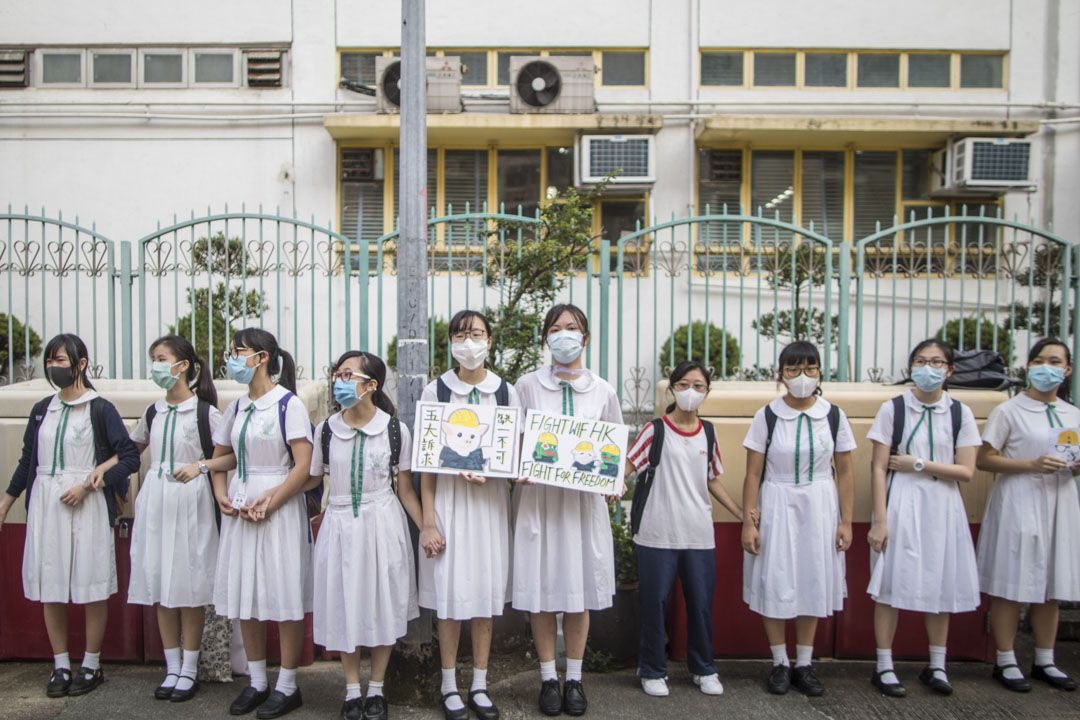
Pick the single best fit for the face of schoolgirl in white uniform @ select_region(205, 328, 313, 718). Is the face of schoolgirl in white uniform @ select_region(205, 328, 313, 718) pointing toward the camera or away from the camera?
toward the camera

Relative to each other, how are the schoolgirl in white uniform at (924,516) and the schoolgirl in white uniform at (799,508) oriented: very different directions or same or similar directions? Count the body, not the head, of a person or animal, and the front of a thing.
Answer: same or similar directions

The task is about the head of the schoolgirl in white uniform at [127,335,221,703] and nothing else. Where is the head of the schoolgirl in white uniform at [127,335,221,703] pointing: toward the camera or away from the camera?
toward the camera

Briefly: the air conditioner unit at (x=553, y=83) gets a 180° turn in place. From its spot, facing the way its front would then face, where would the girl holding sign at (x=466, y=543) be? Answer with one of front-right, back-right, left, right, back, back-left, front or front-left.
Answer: back

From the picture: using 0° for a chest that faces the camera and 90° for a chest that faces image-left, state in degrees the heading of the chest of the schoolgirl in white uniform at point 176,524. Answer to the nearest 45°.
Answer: approximately 45°

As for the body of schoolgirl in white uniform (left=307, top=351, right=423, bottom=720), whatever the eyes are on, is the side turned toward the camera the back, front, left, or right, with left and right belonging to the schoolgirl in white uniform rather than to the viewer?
front

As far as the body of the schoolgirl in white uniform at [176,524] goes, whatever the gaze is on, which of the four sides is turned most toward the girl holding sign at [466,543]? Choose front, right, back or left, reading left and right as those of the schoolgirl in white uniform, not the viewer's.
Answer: left

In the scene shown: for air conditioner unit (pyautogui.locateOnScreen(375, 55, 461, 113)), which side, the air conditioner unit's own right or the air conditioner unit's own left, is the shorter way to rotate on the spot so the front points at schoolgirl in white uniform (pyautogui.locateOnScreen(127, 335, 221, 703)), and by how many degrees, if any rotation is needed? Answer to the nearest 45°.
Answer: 0° — it already faces them

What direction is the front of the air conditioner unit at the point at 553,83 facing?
toward the camera

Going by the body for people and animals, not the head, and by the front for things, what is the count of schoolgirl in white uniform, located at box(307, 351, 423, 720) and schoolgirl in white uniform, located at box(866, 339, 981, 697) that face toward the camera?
2
